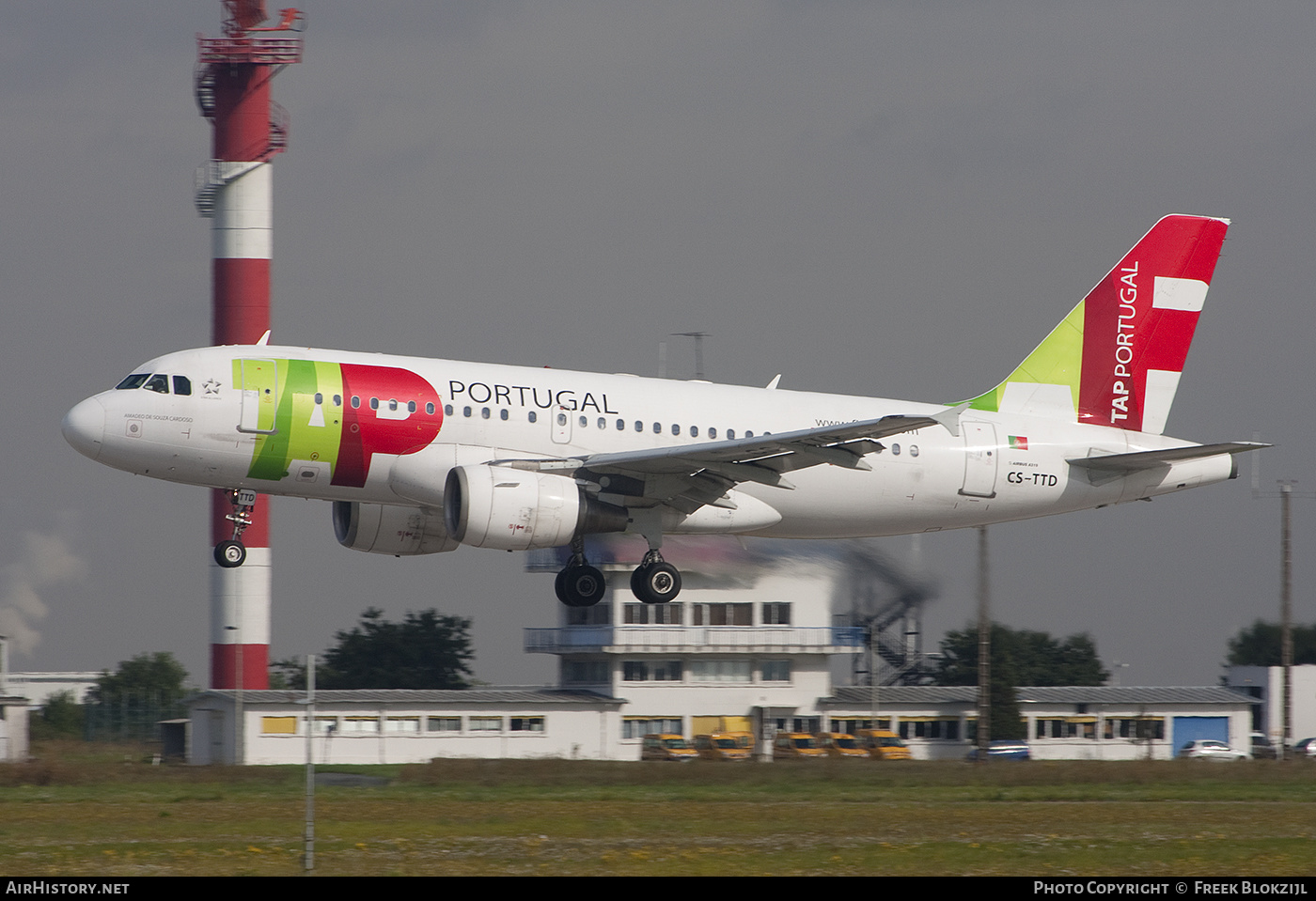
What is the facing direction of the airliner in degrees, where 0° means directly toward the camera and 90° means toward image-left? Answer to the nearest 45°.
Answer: approximately 90°
